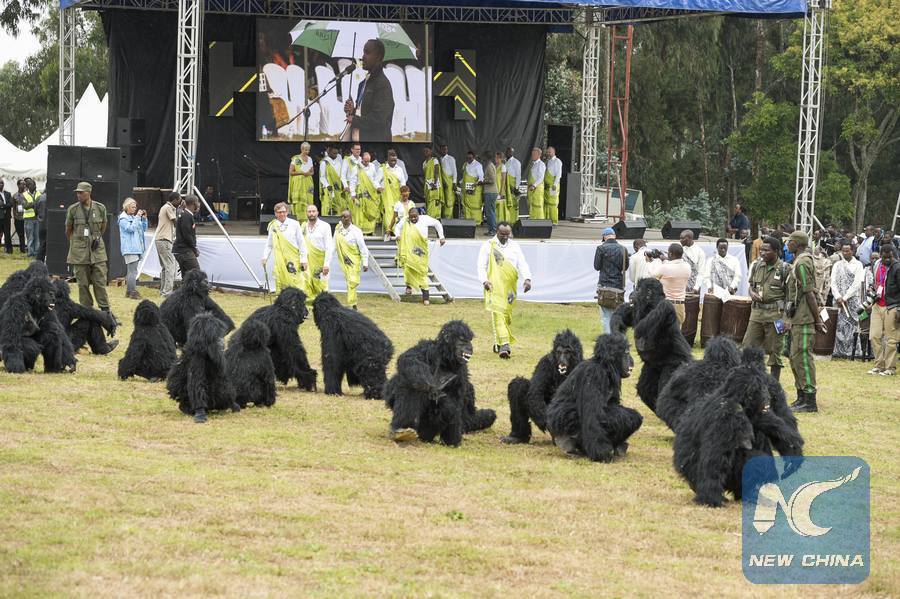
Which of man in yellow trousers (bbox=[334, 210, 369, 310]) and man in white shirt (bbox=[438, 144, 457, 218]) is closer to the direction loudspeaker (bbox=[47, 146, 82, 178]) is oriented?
the man in yellow trousers

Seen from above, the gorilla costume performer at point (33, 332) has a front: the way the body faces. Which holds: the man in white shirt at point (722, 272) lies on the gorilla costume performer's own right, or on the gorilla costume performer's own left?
on the gorilla costume performer's own left

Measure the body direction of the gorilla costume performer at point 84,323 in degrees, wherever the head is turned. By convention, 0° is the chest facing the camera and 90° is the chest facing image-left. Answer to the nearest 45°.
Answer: approximately 270°

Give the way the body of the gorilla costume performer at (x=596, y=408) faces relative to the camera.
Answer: to the viewer's right

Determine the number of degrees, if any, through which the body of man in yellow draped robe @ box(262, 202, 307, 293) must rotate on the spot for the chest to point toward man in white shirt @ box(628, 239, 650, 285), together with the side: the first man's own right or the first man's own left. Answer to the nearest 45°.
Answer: approximately 90° to the first man's own left

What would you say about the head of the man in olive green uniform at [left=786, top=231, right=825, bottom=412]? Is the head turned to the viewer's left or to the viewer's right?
to the viewer's left

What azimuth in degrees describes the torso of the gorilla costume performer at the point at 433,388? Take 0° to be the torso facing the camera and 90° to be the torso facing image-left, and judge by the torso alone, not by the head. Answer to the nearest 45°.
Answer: approximately 315°

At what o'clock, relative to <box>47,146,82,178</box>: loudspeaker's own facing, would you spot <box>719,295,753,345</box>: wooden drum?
The wooden drum is roughly at 10 o'clock from the loudspeaker.

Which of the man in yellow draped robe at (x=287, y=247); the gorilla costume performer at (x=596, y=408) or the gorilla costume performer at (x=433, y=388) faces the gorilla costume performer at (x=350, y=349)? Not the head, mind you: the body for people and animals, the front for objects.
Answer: the man in yellow draped robe

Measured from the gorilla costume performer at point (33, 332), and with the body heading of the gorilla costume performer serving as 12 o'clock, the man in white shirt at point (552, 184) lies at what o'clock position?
The man in white shirt is roughly at 9 o'clock from the gorilla costume performer.

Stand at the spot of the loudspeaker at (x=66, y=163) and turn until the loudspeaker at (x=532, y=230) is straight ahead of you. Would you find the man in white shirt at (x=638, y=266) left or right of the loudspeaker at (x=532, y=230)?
right

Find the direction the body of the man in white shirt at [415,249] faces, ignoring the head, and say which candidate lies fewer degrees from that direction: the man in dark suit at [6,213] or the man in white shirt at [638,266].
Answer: the man in white shirt

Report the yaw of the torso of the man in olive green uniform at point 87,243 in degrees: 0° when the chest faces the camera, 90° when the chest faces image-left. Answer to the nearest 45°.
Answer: approximately 0°
